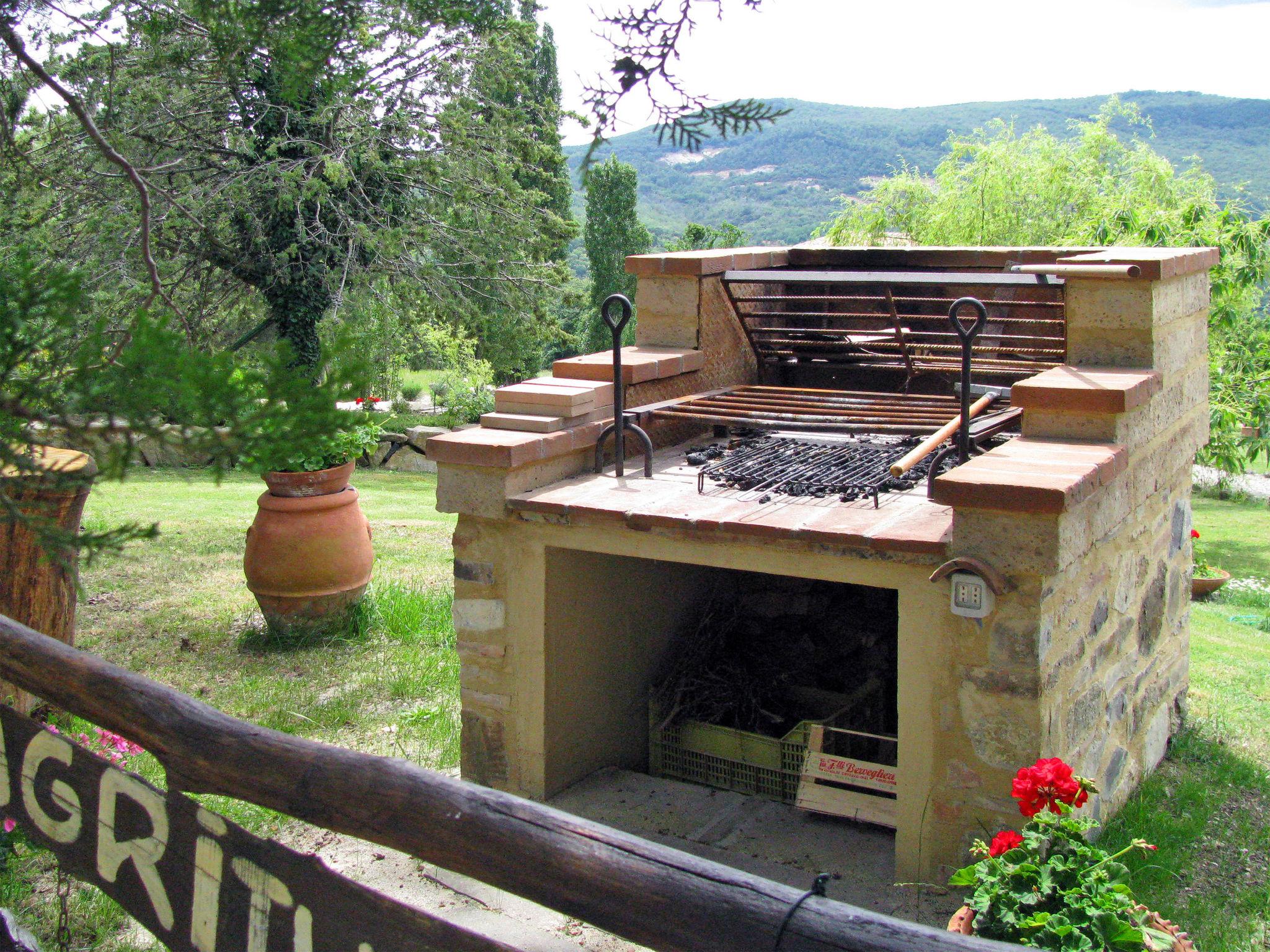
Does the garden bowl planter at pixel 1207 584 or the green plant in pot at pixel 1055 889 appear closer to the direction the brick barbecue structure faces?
the green plant in pot

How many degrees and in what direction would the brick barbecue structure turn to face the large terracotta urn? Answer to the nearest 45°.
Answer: approximately 90° to its right

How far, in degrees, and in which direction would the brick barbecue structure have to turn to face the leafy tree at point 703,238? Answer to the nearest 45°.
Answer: approximately 135° to its right

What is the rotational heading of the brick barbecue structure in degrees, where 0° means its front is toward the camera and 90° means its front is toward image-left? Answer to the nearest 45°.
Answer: approximately 45°
